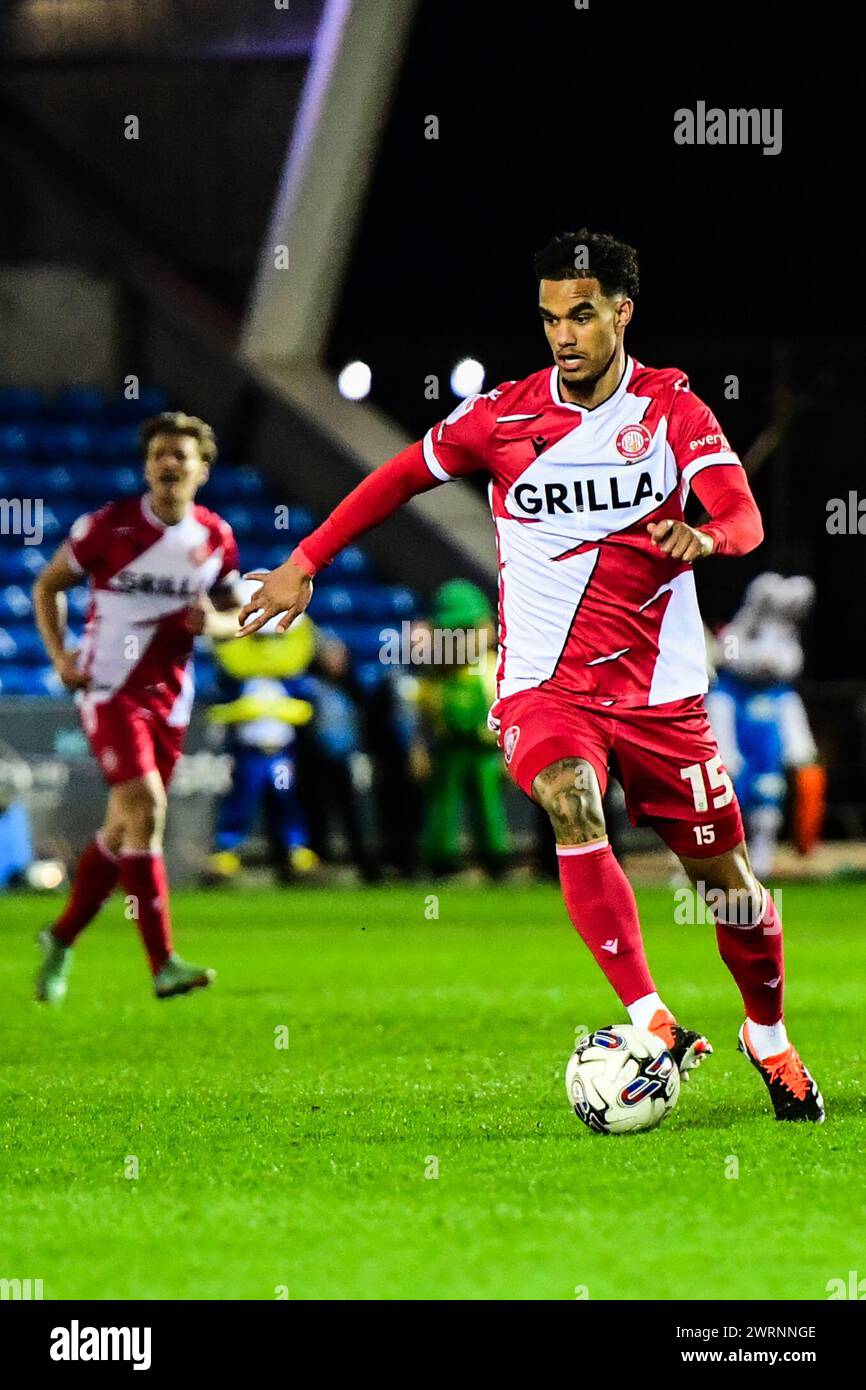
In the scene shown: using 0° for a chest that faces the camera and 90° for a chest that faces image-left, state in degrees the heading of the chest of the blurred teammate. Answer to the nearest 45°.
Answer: approximately 315°

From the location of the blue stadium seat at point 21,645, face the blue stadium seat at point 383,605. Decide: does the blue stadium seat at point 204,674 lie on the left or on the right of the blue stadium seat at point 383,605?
right

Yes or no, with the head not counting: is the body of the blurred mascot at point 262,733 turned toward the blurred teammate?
yes

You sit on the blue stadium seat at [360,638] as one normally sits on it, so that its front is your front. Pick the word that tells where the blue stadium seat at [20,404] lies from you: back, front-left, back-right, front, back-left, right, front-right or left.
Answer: back-right

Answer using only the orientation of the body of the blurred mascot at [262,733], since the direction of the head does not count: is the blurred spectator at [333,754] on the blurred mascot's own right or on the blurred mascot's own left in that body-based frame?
on the blurred mascot's own left

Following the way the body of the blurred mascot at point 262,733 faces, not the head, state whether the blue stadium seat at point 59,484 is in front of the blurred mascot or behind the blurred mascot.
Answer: behind

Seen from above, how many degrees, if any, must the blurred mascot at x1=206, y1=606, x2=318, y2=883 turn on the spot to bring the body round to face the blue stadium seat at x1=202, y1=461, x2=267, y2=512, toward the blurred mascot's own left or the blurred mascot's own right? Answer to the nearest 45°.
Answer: approximately 180°

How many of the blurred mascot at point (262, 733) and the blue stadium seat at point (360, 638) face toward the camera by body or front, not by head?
2

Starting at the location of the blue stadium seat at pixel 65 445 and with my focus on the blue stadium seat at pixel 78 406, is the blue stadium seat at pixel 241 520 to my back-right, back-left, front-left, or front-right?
back-right
